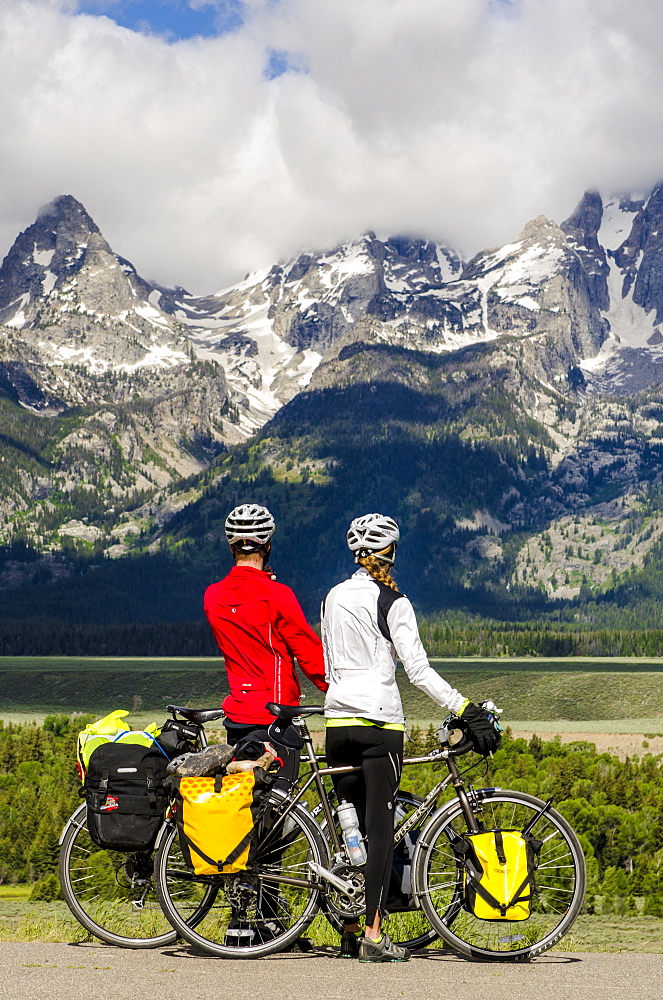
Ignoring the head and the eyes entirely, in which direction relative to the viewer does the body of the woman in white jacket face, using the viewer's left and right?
facing away from the viewer and to the right of the viewer

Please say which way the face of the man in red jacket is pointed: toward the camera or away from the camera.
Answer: away from the camera

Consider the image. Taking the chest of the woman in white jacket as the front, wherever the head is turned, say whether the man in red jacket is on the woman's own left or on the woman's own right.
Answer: on the woman's own left
